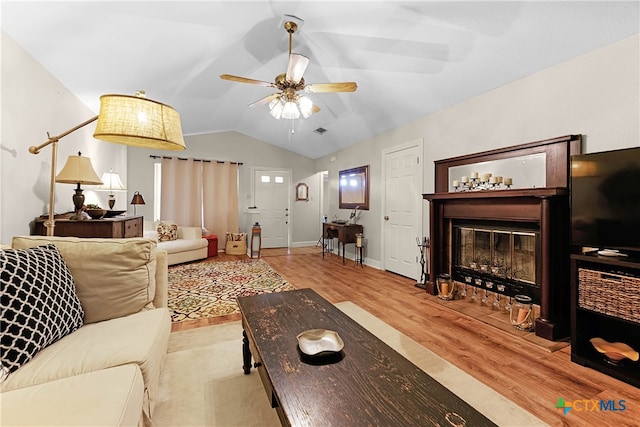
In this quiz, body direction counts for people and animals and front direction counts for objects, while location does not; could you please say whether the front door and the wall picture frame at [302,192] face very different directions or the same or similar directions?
same or similar directions

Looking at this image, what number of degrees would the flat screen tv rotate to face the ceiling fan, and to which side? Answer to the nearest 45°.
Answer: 0° — it already faces it

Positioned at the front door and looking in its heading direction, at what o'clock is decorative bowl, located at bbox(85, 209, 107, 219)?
The decorative bowl is roughly at 1 o'clock from the front door.

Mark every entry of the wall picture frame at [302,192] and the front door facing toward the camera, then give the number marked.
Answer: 2

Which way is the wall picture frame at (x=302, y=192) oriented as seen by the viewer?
toward the camera

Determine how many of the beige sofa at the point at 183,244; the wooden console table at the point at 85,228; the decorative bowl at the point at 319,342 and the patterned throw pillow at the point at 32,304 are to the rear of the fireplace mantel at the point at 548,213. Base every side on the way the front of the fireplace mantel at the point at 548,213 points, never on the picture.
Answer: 0

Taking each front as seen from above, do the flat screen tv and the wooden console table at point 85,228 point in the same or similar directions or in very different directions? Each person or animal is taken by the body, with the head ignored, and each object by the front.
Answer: very different directions

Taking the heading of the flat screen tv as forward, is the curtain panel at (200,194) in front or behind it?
in front

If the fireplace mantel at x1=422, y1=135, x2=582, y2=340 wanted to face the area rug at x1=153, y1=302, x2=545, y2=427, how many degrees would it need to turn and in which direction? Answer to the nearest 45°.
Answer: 0° — it already faces it

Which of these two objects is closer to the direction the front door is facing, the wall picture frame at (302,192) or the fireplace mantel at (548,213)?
the fireplace mantel

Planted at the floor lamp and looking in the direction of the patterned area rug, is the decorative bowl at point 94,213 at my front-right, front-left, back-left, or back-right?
front-left

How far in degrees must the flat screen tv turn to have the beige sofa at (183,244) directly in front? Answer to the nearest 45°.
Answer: approximately 45° to its right

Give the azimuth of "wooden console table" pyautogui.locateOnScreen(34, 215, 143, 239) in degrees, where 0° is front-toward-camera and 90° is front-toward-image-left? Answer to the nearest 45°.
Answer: approximately 315°

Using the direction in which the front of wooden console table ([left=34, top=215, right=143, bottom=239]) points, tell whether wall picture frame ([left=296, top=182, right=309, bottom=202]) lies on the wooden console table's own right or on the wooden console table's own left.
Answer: on the wooden console table's own left
